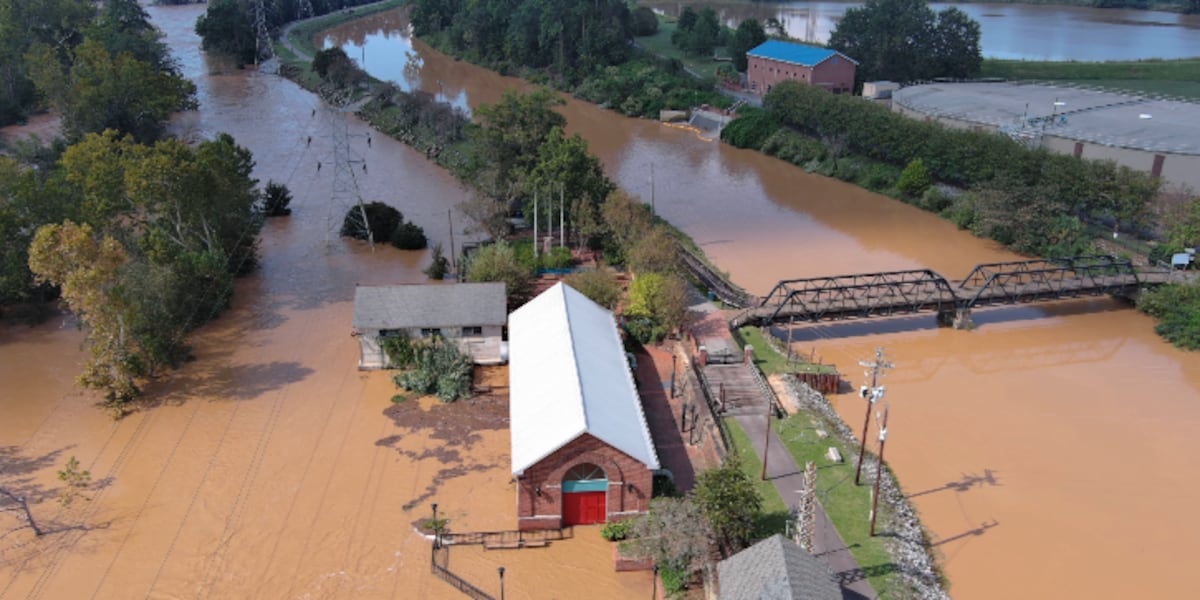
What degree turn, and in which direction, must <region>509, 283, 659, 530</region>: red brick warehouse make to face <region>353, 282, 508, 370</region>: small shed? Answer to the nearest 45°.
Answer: approximately 135° to its right

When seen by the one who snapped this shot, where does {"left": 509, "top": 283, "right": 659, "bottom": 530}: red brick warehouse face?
facing the viewer

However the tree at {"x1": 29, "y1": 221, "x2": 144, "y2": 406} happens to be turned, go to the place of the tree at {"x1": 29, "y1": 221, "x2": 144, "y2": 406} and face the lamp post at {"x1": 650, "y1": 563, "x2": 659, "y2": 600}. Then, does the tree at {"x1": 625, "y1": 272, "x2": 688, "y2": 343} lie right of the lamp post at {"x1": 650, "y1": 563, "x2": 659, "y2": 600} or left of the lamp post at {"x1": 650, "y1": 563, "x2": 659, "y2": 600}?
left

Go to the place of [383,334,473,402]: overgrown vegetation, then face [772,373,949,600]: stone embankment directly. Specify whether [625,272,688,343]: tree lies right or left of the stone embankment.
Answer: left

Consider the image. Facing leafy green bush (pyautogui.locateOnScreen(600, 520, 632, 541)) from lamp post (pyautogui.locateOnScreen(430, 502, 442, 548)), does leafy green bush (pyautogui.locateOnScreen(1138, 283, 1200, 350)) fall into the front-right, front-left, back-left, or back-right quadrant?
front-left

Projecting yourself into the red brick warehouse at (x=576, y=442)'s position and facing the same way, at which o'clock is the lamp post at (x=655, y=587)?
The lamp post is roughly at 11 o'clock from the red brick warehouse.

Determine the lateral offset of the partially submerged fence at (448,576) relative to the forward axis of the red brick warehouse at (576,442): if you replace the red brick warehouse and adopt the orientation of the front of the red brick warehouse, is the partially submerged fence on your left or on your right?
on your right

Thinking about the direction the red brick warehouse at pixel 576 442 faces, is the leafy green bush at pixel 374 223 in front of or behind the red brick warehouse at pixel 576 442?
behind

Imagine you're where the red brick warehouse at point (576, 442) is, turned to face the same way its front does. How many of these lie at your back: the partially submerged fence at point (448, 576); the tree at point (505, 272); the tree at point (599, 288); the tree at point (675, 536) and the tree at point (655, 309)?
3

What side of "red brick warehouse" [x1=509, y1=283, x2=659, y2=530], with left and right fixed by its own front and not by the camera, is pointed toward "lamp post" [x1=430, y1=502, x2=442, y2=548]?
right

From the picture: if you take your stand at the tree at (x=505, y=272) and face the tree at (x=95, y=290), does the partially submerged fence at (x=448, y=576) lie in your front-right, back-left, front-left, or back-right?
front-left

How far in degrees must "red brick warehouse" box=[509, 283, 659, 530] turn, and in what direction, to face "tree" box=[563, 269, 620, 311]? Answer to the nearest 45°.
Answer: approximately 180°

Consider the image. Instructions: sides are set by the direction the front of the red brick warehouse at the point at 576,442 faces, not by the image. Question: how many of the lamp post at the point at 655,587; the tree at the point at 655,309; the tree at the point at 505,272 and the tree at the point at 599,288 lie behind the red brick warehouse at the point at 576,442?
3

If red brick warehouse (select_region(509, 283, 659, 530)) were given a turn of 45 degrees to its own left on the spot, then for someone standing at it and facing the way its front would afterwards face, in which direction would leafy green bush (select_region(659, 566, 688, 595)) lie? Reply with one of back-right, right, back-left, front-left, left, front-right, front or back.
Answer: front

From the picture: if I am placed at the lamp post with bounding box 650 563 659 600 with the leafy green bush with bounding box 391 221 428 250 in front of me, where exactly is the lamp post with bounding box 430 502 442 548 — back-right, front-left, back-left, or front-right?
front-left

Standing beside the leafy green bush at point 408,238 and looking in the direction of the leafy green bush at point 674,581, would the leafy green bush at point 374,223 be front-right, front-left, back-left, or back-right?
back-right

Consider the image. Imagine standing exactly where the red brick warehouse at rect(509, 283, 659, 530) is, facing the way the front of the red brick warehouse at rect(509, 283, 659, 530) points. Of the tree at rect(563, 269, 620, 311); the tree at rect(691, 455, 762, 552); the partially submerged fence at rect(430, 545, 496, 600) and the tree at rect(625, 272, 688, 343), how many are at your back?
2
